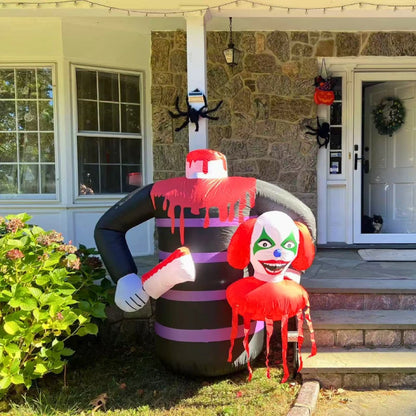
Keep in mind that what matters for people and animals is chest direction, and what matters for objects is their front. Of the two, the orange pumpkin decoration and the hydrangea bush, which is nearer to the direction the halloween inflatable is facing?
the hydrangea bush

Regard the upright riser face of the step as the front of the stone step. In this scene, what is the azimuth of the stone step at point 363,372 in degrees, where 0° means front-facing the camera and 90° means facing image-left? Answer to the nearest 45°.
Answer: approximately 0°

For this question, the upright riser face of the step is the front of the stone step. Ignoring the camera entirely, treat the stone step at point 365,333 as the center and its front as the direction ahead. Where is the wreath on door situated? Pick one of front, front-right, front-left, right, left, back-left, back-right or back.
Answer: back

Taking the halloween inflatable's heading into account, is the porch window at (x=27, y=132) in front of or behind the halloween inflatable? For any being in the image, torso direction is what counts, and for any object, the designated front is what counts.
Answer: behind

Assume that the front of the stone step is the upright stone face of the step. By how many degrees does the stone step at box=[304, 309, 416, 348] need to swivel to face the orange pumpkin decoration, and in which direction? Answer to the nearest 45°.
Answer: approximately 180°

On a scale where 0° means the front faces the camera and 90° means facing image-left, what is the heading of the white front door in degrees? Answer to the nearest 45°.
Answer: approximately 0°

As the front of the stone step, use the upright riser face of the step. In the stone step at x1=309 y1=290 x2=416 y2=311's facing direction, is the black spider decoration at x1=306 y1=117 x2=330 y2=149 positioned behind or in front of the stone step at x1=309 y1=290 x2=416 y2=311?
behind

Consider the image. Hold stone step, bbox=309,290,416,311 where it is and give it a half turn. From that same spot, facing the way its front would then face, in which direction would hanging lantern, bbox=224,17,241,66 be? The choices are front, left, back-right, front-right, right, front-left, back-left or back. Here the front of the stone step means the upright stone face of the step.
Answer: front-left
